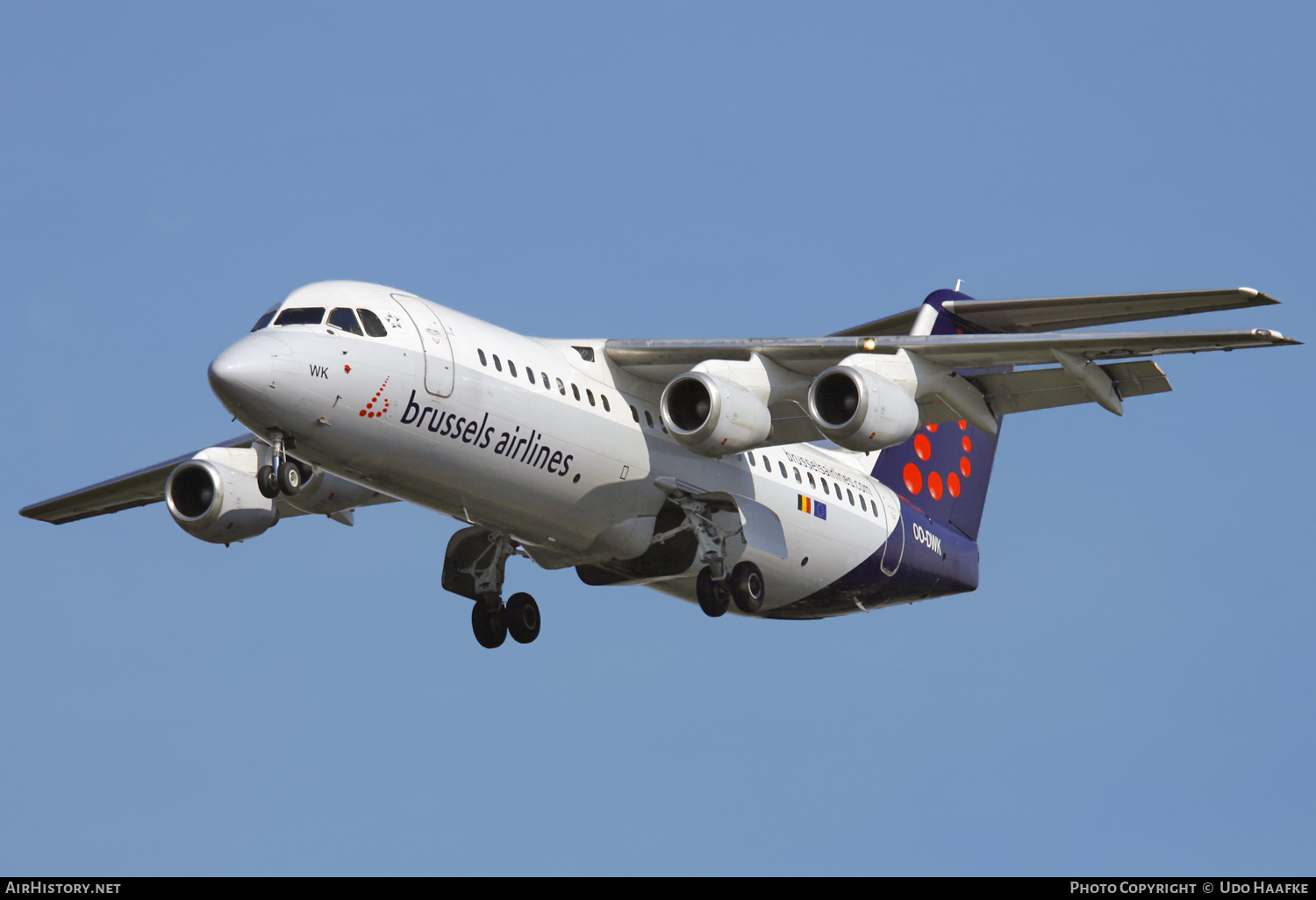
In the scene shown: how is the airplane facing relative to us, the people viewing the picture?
facing the viewer and to the left of the viewer
